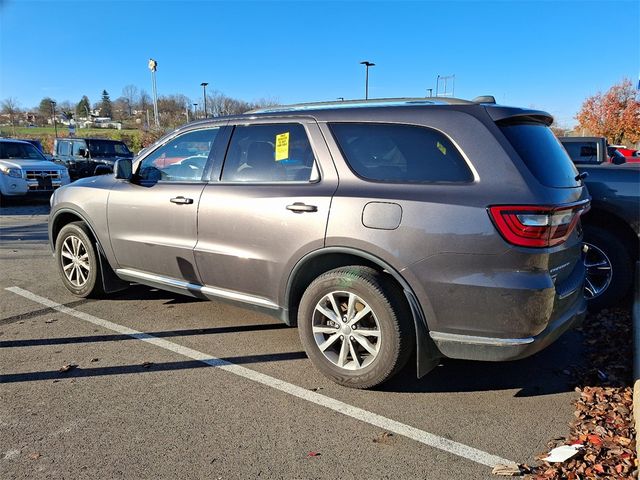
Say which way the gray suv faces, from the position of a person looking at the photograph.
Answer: facing away from the viewer and to the left of the viewer

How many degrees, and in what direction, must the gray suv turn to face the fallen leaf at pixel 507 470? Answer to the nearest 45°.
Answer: approximately 180°

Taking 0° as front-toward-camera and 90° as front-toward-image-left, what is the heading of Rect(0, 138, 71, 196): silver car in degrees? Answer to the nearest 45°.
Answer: approximately 315°

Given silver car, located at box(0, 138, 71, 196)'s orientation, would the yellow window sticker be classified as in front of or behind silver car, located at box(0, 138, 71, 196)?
in front
